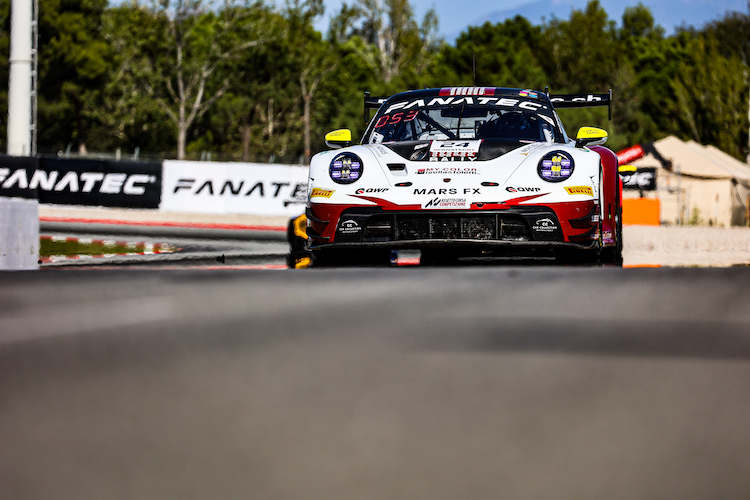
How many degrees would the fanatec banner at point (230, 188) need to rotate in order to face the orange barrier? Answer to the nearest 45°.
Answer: approximately 90° to its left

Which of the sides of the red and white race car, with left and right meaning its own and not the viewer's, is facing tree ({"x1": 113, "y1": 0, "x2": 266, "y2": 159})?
back

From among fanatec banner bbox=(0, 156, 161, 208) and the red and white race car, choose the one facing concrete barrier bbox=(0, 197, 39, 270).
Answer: the fanatec banner

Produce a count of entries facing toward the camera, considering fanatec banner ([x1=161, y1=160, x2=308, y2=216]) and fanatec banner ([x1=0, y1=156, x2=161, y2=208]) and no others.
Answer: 2

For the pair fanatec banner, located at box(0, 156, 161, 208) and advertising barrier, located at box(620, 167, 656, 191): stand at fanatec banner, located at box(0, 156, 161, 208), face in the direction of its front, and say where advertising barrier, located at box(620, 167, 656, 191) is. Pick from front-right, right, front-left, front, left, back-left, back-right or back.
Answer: left

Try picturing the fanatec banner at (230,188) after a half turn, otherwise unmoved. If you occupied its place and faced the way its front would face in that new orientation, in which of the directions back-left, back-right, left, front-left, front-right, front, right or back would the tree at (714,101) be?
front-right

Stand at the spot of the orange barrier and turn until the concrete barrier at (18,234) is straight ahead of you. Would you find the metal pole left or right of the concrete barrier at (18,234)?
right

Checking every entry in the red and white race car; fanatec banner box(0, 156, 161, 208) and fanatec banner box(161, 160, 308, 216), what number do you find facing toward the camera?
3

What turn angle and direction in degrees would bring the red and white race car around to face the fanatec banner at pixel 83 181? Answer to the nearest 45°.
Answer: approximately 135° to its right

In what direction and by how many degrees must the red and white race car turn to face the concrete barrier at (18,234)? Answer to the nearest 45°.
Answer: approximately 135° to its right
